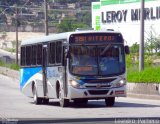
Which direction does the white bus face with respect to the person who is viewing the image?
facing the viewer and to the right of the viewer

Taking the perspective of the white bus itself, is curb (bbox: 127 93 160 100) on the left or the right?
on its left
